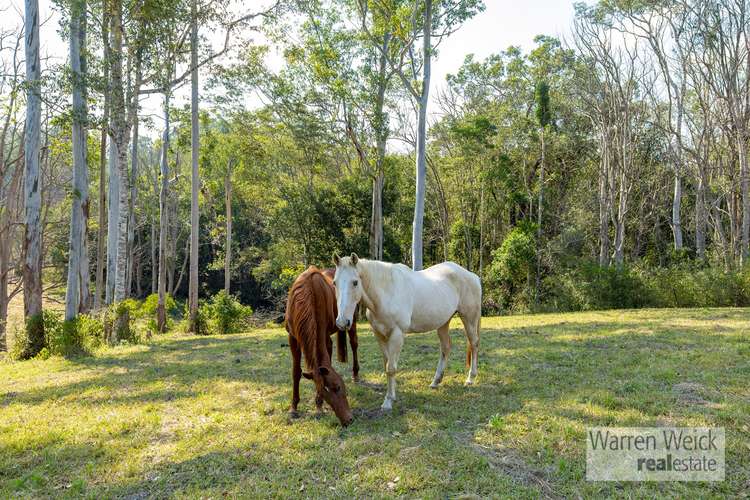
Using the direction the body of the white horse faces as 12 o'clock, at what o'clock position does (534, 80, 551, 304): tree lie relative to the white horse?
The tree is roughly at 5 o'clock from the white horse.

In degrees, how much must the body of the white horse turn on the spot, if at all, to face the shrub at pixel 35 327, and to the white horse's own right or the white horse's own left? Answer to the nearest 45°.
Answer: approximately 90° to the white horse's own right

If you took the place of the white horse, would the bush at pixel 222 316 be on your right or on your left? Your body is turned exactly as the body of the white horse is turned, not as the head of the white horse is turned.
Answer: on your right

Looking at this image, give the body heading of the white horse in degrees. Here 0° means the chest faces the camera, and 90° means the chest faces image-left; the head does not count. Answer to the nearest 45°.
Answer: approximately 45°

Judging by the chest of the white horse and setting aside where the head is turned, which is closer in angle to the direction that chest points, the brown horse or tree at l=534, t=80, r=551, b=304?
the brown horse

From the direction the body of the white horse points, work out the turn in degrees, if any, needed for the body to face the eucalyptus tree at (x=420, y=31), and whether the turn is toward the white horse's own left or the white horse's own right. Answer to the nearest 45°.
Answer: approximately 135° to the white horse's own right

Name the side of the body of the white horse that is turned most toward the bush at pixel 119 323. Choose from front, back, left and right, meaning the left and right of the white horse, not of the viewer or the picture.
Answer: right
